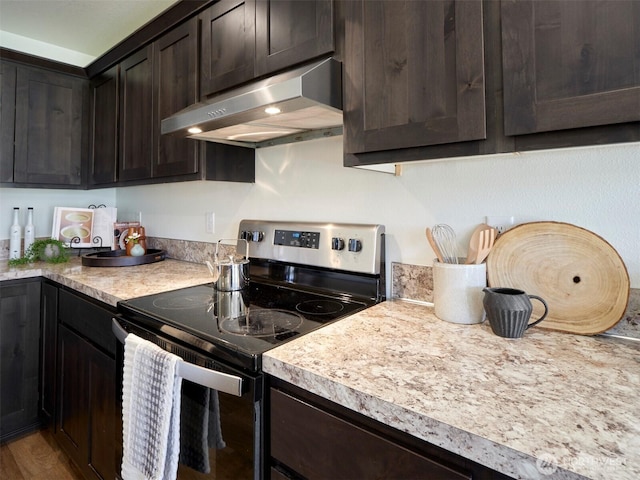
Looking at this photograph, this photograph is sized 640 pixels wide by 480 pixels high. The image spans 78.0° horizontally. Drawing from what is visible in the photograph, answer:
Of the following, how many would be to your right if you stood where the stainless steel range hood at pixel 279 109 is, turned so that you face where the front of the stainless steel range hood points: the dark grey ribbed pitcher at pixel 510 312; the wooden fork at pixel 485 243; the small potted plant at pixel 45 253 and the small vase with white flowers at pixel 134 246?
2

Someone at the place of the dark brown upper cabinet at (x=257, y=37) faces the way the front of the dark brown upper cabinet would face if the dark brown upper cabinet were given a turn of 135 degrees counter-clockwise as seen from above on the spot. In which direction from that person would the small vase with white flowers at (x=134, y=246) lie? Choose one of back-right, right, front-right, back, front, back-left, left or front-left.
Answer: back-left

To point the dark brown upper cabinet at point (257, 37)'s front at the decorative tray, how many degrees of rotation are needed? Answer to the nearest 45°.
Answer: approximately 90° to its right

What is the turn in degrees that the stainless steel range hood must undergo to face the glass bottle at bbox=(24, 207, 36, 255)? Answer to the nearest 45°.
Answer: approximately 90° to its right

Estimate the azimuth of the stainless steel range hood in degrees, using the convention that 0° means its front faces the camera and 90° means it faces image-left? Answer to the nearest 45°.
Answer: approximately 45°

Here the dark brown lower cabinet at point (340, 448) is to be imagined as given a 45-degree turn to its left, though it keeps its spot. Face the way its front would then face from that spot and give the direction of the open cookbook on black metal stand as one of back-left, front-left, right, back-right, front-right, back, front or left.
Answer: back-right

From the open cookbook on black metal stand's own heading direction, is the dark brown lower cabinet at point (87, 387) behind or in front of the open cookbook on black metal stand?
in front

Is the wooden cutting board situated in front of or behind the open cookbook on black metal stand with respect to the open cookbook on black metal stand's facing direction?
in front

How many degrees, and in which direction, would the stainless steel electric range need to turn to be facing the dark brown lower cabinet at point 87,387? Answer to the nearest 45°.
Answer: approximately 90° to its right
